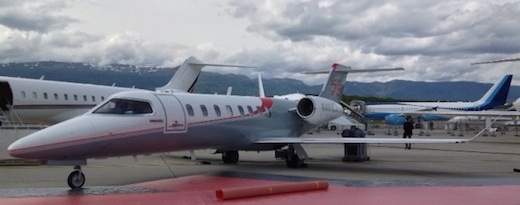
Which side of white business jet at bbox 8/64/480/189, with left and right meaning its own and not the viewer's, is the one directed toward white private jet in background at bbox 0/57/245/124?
right

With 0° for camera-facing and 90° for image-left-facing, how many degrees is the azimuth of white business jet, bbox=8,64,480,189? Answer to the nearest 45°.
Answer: approximately 45°

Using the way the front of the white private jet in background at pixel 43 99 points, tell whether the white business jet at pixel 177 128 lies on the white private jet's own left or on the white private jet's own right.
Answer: on the white private jet's own left

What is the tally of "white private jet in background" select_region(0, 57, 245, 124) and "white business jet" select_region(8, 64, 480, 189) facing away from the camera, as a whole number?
0

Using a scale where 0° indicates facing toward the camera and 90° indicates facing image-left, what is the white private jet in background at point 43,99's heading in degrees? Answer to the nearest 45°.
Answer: approximately 45°
